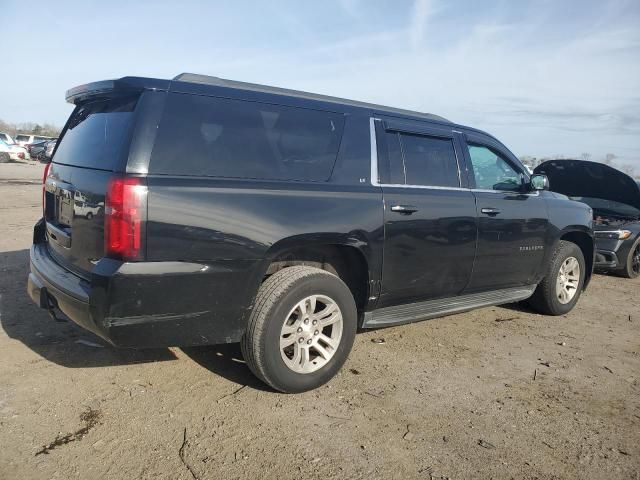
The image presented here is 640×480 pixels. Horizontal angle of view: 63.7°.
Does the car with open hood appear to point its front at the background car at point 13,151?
no

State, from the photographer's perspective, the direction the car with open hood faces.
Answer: facing the viewer and to the left of the viewer

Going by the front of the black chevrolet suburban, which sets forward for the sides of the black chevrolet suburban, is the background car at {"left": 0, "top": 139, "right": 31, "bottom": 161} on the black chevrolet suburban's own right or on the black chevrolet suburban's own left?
on the black chevrolet suburban's own left

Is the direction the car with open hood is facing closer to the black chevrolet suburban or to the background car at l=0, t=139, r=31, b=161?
the black chevrolet suburban

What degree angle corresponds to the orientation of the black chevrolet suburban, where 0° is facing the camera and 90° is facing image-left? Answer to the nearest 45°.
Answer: approximately 225°

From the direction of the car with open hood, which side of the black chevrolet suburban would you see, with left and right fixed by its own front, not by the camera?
front

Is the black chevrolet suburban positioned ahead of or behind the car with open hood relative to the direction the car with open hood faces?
ahead

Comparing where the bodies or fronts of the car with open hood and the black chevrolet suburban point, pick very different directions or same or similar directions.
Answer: very different directions
